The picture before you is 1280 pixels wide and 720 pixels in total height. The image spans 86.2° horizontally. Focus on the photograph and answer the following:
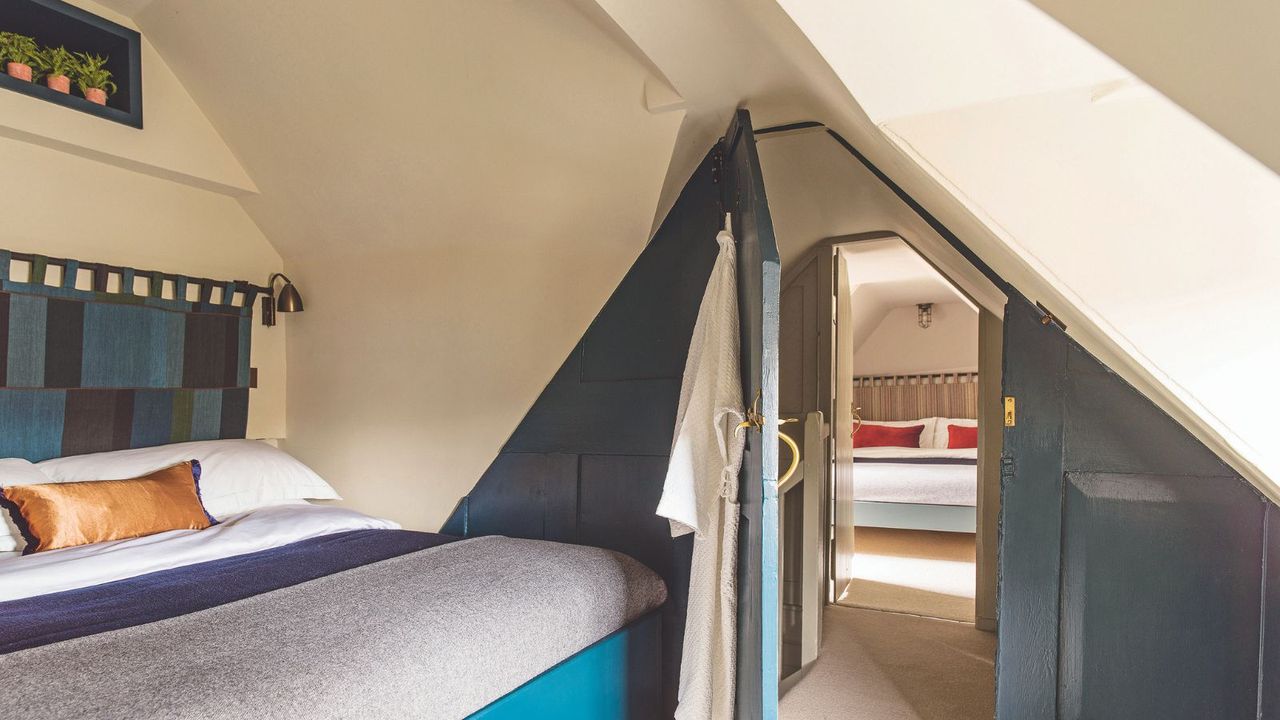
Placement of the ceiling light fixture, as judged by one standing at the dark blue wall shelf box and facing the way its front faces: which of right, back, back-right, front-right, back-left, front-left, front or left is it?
front-left

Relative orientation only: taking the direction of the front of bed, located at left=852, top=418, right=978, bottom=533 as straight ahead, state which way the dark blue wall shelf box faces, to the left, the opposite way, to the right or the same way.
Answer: to the left

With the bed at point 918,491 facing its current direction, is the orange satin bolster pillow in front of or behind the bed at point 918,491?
in front

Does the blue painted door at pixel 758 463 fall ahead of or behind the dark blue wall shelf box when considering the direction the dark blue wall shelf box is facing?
ahead

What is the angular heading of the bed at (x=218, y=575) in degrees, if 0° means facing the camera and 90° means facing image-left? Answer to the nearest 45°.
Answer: approximately 315°

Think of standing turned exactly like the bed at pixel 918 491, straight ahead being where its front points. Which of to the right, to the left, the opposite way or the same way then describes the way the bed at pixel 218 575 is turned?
to the left

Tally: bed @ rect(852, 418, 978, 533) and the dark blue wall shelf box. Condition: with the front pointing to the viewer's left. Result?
0

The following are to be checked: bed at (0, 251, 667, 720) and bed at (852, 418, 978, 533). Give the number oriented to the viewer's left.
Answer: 0

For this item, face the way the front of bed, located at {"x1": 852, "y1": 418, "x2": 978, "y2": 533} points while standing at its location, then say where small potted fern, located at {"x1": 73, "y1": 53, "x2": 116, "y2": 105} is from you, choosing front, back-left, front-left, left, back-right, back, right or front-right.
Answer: front-right
